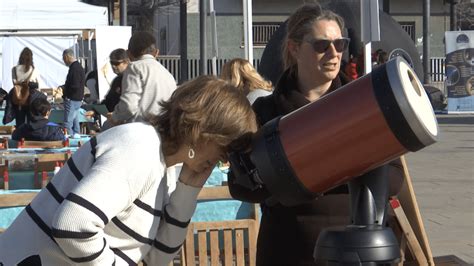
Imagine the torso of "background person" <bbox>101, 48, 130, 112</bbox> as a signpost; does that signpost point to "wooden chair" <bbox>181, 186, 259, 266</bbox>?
no

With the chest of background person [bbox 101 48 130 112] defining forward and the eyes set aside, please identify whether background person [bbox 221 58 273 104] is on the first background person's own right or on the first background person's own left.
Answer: on the first background person's own left

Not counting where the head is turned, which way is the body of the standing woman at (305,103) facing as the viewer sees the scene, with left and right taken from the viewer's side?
facing the viewer and to the right of the viewer

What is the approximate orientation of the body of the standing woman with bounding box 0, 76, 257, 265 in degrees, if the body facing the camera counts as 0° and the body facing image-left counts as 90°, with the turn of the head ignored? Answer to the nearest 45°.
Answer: approximately 270°

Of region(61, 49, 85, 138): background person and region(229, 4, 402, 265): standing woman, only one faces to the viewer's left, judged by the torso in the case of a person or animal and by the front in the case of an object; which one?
the background person

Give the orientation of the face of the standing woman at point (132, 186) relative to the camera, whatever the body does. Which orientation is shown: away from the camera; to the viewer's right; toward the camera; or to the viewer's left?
to the viewer's right

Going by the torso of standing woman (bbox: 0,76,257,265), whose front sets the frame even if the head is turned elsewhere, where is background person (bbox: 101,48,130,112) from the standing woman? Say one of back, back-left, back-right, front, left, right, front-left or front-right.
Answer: left

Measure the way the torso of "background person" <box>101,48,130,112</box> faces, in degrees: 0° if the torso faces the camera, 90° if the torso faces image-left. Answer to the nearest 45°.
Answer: approximately 45°

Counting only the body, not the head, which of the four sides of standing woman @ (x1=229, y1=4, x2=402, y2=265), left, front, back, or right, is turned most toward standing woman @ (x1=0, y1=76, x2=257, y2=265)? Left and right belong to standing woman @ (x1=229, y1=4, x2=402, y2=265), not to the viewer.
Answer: right

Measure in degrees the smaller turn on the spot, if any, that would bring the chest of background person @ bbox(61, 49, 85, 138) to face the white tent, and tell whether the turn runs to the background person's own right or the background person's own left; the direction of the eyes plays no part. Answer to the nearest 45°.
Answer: approximately 90° to the background person's own right

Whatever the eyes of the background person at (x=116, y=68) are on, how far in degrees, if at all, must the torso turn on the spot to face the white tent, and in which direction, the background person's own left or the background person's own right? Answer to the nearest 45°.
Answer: approximately 135° to the background person's own right

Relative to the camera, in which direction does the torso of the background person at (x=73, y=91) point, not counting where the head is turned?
to the viewer's left
